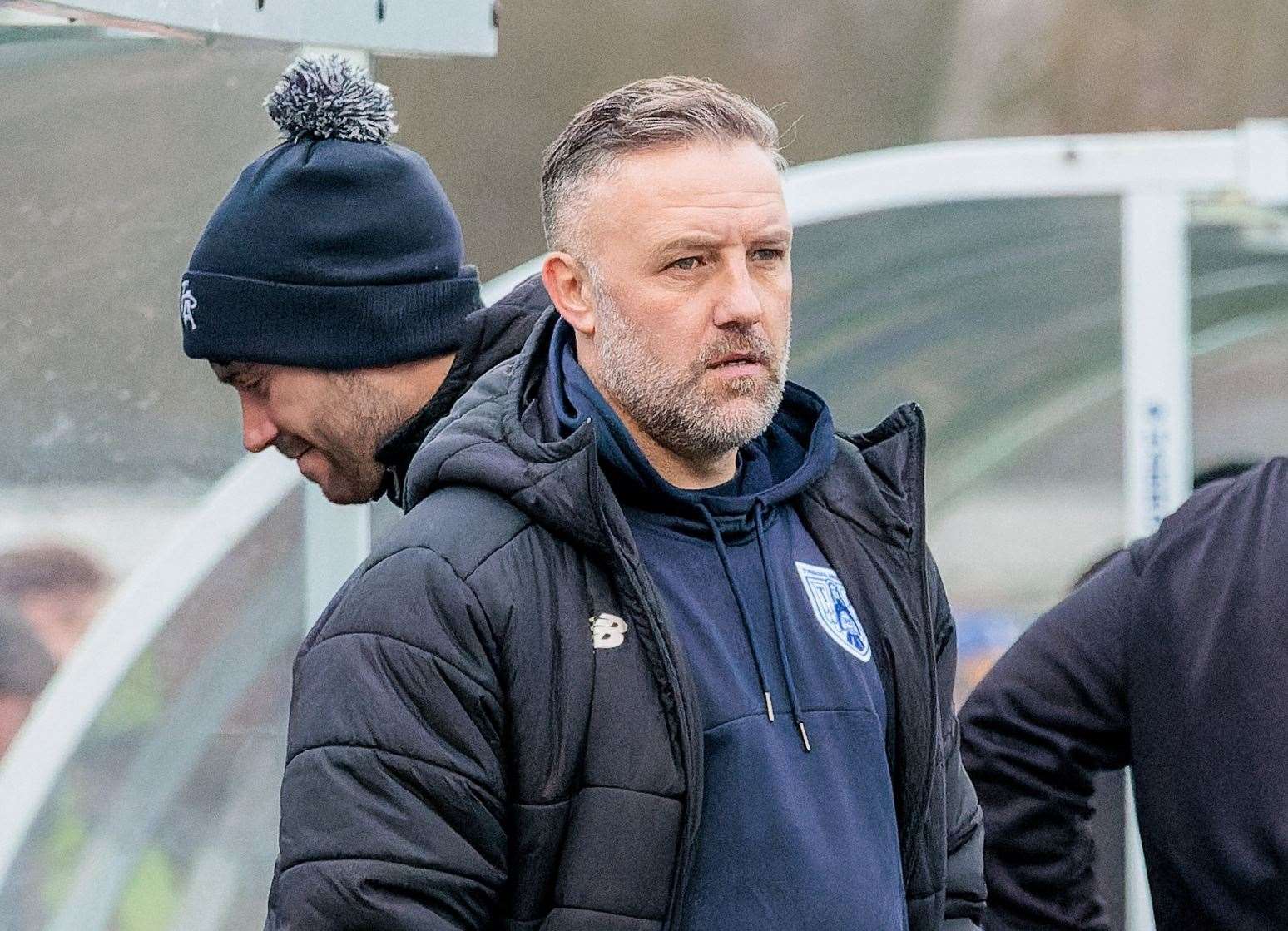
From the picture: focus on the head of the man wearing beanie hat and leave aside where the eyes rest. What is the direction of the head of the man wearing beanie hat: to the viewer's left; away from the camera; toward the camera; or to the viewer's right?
to the viewer's left

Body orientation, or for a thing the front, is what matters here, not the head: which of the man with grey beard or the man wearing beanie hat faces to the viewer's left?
the man wearing beanie hat

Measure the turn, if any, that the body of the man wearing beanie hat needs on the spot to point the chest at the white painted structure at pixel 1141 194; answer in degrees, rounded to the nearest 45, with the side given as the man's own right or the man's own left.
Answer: approximately 135° to the man's own right

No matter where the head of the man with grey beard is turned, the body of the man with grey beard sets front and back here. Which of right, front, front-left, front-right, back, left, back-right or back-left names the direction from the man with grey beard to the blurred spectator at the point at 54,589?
back

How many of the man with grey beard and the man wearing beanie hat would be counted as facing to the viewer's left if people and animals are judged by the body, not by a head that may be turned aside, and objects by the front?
1

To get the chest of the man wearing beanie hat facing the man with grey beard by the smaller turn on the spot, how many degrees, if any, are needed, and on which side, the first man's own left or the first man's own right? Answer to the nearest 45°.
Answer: approximately 135° to the first man's own left

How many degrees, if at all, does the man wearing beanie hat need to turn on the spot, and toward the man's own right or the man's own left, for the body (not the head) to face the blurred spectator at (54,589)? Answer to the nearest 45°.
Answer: approximately 45° to the man's own right

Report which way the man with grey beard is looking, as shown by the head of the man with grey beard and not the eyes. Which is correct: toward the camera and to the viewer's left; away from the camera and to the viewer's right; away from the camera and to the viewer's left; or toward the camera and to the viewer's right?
toward the camera and to the viewer's right

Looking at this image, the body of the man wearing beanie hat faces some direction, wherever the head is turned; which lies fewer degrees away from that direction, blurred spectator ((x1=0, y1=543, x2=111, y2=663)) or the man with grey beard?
the blurred spectator

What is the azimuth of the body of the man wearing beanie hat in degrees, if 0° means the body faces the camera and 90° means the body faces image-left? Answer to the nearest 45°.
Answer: approximately 90°

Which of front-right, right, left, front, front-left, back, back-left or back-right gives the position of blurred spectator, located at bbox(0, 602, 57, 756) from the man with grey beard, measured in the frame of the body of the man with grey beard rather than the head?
back
